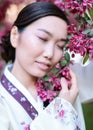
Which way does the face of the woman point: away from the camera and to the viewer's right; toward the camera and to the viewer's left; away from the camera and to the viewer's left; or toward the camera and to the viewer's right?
toward the camera and to the viewer's right
